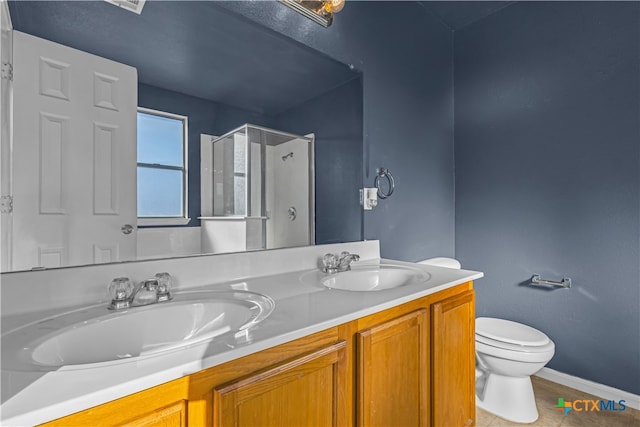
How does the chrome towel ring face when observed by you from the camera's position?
facing the viewer and to the right of the viewer

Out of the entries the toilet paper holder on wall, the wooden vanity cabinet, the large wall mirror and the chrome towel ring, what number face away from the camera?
0

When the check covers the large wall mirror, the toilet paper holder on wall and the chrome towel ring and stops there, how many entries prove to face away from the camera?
0

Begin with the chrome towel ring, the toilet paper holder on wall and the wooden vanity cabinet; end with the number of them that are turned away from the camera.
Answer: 0

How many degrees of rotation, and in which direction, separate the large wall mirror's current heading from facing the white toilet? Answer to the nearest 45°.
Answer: approximately 45° to its left

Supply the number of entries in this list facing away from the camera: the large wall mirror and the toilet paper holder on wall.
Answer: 0

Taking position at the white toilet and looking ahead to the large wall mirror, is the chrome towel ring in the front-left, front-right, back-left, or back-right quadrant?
front-right

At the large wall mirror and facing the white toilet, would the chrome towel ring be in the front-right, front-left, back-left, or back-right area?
front-left

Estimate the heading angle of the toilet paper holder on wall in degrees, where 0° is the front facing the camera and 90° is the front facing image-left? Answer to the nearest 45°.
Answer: approximately 45°

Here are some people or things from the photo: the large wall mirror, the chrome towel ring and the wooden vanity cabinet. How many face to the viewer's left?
0

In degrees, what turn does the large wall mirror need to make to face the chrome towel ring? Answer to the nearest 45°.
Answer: approximately 45° to its left

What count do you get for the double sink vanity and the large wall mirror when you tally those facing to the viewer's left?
0
